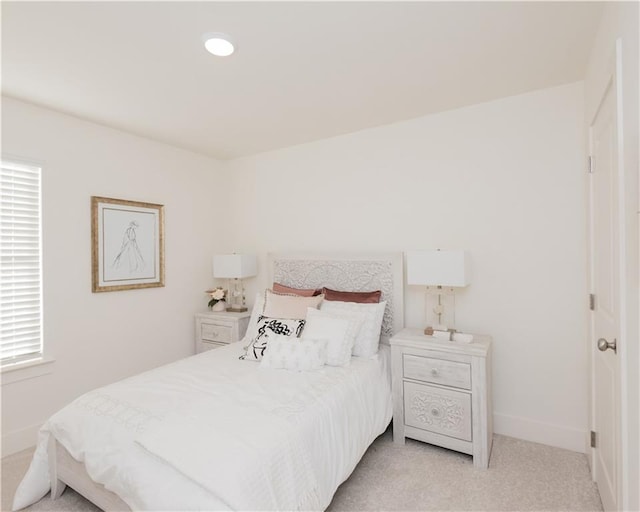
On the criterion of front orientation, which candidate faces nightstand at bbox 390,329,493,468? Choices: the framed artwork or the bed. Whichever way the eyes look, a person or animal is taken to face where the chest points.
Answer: the framed artwork

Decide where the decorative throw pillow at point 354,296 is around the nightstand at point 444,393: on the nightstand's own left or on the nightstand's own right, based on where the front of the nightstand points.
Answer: on the nightstand's own right

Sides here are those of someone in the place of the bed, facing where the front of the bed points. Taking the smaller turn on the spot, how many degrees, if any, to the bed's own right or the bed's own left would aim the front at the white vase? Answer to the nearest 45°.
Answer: approximately 135° to the bed's own right

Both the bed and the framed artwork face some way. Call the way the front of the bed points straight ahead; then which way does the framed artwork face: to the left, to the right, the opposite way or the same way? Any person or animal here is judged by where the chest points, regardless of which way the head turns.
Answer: to the left

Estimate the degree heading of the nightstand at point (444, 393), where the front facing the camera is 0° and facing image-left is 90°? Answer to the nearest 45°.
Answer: approximately 45°

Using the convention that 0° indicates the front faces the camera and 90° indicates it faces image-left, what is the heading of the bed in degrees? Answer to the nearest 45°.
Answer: approximately 45°

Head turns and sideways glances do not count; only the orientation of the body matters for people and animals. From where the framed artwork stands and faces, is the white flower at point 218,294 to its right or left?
on its left

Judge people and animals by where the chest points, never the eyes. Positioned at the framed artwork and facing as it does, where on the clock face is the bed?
The bed is roughly at 1 o'clock from the framed artwork.
